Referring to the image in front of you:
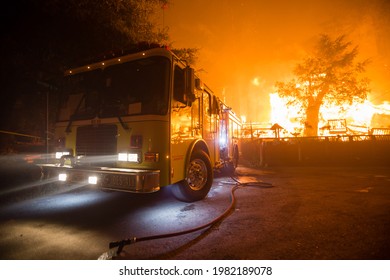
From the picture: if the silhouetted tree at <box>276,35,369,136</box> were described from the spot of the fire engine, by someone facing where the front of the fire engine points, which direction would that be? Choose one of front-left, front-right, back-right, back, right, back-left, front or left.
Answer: back

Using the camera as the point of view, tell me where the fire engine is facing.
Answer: facing the viewer and to the left of the viewer
